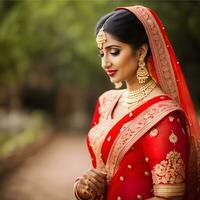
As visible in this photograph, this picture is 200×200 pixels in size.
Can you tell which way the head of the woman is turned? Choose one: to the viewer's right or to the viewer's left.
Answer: to the viewer's left

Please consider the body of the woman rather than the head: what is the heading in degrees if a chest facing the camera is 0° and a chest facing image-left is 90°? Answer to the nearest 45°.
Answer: approximately 45°
